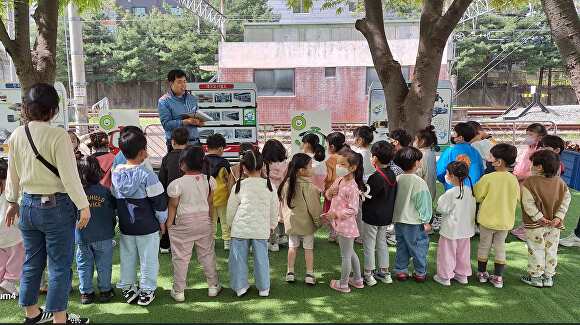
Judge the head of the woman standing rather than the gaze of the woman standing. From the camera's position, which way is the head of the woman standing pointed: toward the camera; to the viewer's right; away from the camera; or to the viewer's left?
away from the camera

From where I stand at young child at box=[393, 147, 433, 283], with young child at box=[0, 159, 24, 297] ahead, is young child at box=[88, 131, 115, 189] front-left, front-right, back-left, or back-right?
front-right

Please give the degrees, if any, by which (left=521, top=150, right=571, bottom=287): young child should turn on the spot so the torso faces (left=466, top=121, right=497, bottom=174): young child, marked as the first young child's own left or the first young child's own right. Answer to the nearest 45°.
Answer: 0° — they already face them

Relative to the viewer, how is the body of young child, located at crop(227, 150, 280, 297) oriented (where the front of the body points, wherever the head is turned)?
away from the camera

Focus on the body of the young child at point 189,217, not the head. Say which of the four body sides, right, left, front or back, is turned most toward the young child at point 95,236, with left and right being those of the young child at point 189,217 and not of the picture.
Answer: left

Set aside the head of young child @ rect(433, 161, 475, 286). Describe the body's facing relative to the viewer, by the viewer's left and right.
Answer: facing away from the viewer and to the left of the viewer

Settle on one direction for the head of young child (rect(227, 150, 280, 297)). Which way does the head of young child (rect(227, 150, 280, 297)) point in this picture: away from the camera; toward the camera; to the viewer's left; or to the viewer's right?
away from the camera

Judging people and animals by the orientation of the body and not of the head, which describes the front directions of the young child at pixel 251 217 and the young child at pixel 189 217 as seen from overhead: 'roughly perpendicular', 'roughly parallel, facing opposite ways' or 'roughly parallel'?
roughly parallel

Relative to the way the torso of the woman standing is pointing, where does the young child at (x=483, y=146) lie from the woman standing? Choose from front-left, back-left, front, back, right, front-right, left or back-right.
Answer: front-right

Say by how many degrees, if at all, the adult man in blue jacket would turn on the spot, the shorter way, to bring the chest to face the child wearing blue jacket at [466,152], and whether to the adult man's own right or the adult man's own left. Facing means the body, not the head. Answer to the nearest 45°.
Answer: approximately 45° to the adult man's own left

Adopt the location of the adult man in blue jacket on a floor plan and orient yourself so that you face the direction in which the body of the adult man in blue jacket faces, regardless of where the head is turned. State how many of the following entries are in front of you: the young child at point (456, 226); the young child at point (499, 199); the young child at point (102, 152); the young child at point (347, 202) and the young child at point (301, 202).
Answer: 4

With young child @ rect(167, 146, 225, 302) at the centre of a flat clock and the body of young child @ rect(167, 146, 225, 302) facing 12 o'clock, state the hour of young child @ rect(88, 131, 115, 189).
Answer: young child @ rect(88, 131, 115, 189) is roughly at 11 o'clock from young child @ rect(167, 146, 225, 302).

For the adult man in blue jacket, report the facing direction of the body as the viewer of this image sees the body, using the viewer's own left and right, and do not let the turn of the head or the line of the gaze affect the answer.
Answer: facing the viewer and to the right of the viewer

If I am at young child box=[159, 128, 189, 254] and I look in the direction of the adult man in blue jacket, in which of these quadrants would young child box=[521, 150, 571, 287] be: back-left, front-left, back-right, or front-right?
back-right

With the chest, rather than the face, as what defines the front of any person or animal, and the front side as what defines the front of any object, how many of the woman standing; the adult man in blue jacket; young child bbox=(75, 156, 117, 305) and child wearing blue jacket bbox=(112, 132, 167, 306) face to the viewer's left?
0

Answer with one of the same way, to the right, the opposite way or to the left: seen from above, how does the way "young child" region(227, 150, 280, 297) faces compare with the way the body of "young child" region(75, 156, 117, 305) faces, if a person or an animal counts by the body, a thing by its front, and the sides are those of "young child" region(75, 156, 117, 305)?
the same way
